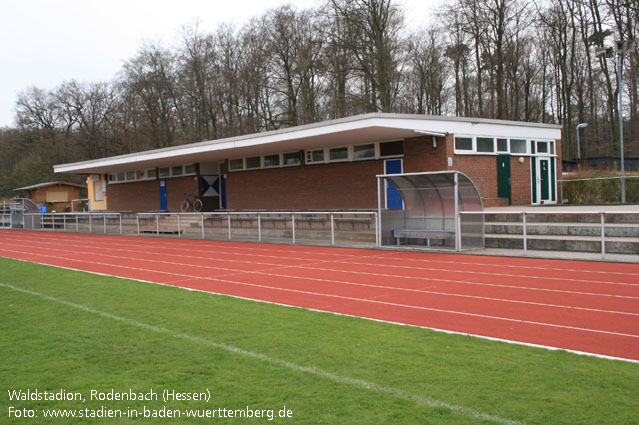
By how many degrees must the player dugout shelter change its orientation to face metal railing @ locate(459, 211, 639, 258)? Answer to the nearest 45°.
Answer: approximately 90° to its left

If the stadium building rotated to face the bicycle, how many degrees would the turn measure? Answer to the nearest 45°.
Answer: approximately 90° to its right

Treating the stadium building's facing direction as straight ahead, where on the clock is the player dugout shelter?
The player dugout shelter is roughly at 10 o'clock from the stadium building.

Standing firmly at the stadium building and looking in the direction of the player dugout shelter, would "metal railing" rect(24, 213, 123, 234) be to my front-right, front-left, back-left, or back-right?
back-right

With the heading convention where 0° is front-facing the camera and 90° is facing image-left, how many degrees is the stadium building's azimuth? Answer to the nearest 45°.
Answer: approximately 45°
